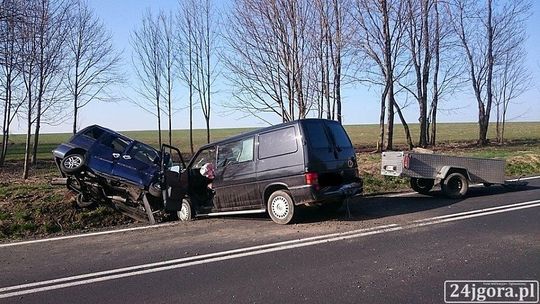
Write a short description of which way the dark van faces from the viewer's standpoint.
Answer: facing away from the viewer and to the left of the viewer

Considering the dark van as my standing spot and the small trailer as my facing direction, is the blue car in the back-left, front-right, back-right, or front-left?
back-left

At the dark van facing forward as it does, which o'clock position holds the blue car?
The blue car is roughly at 11 o'clock from the dark van.

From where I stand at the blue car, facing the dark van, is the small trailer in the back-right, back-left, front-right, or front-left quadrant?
front-left

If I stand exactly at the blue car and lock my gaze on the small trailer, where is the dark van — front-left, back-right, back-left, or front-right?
front-right

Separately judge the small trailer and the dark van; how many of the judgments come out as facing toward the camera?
0

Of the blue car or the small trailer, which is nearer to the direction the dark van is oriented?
the blue car
